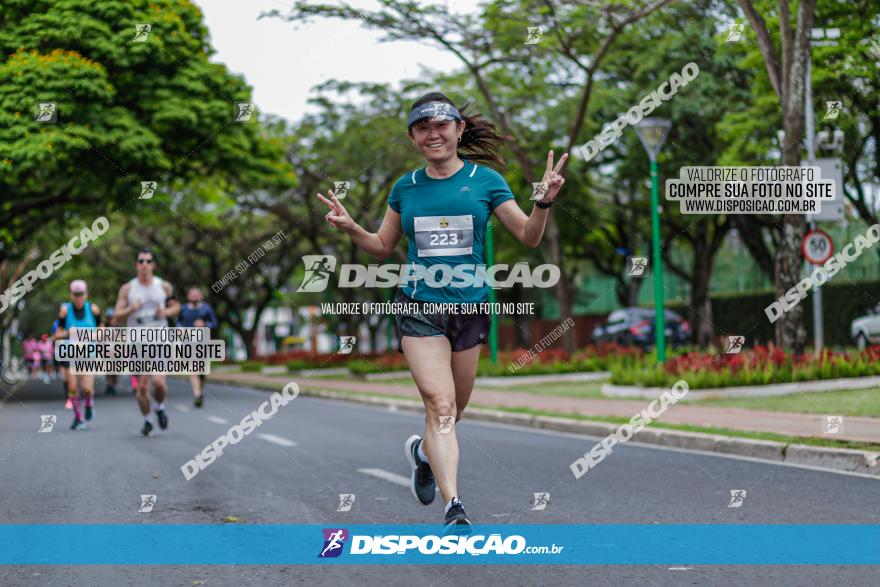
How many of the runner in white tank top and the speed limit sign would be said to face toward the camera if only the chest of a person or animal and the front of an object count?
2

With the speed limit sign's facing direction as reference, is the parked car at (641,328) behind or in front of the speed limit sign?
behind

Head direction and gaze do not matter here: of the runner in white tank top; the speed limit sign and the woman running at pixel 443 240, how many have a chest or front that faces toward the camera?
3

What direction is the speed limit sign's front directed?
toward the camera

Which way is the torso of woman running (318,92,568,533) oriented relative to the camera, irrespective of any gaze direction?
toward the camera

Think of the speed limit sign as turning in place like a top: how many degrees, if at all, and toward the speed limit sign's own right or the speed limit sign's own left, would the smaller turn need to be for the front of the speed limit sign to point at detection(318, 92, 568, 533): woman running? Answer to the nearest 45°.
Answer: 0° — it already faces them
